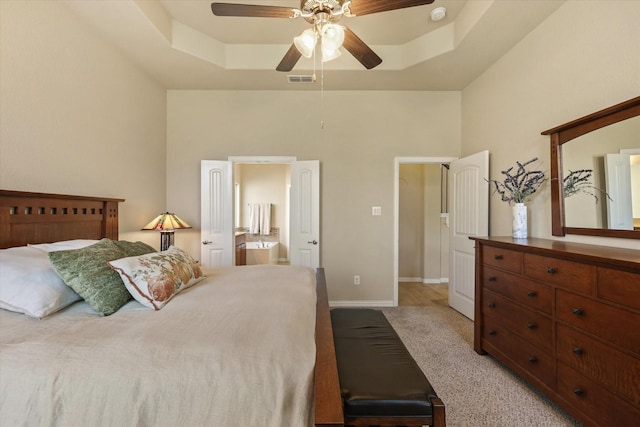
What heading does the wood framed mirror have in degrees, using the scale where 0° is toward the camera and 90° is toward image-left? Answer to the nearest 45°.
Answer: approximately 45°

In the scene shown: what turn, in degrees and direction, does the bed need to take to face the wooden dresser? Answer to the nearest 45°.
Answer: approximately 45° to its left

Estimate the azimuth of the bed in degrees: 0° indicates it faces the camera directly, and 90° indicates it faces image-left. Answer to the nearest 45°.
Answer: approximately 315°

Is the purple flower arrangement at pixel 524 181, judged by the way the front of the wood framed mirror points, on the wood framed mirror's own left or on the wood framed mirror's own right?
on the wood framed mirror's own right

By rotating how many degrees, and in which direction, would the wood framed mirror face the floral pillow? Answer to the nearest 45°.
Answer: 0° — it already faces it

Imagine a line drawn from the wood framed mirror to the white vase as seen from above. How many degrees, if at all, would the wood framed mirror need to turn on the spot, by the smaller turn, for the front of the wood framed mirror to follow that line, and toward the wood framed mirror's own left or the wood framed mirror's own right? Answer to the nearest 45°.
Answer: approximately 90° to the wood framed mirror's own right

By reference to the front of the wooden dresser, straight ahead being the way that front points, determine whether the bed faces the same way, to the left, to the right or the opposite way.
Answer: the opposite way

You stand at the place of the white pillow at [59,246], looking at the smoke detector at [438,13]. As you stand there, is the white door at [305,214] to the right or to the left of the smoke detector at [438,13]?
left

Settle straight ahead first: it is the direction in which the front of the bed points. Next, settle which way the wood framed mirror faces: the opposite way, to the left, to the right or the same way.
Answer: the opposite way
